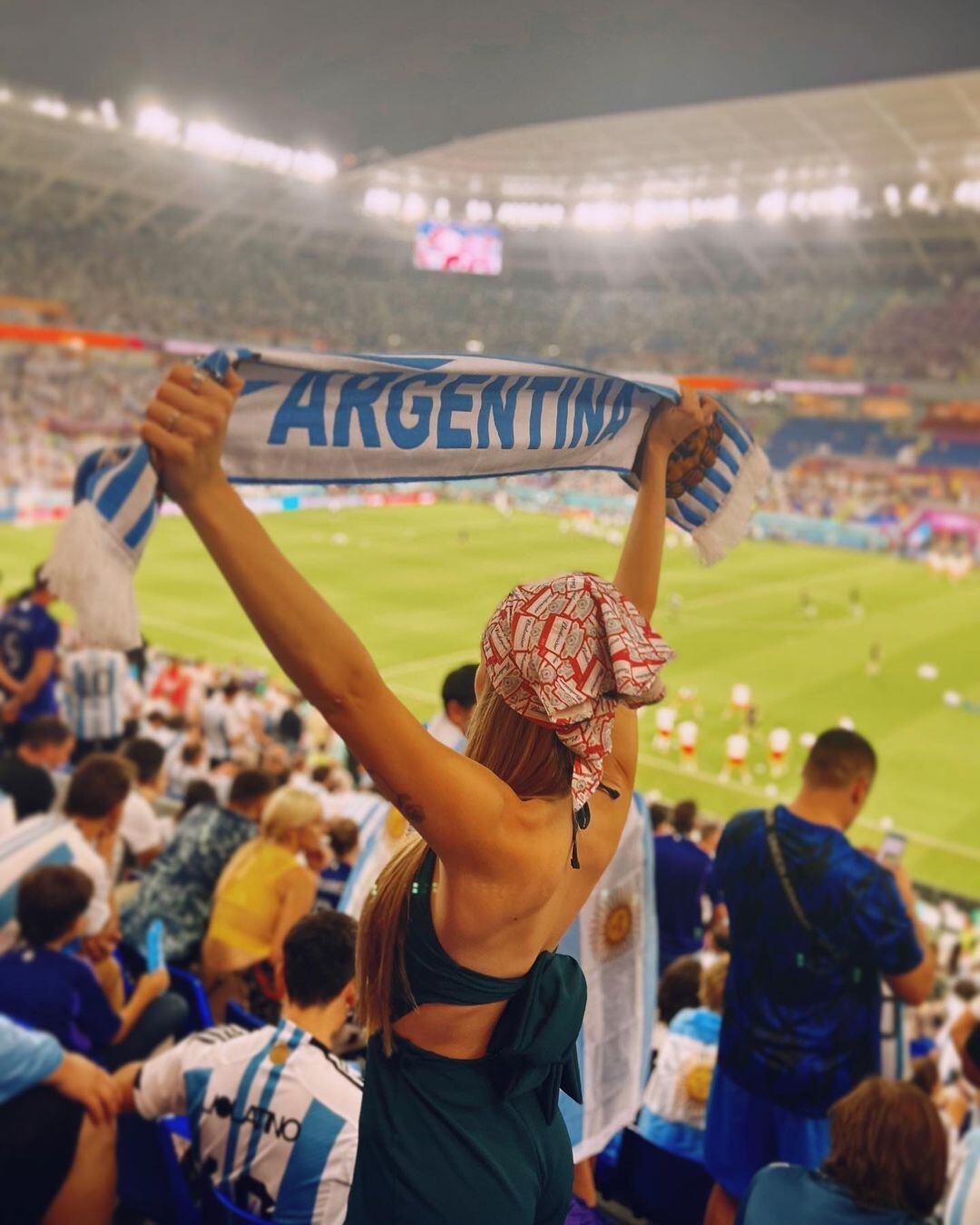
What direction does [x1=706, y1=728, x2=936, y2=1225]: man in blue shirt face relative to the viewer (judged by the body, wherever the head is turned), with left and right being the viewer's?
facing away from the viewer and to the right of the viewer

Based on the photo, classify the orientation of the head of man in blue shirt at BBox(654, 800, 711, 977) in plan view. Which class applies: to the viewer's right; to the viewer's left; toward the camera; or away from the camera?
away from the camera

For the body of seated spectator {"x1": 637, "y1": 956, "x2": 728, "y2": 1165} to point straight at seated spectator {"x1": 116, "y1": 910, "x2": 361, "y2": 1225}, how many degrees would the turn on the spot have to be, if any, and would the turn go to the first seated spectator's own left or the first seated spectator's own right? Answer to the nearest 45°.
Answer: approximately 135° to the first seated spectator's own left

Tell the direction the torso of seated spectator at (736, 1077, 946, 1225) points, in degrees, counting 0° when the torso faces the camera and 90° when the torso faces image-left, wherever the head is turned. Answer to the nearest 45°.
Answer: approximately 225°

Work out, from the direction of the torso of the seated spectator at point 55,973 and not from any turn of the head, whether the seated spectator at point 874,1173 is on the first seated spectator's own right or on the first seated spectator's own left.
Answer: on the first seated spectator's own right

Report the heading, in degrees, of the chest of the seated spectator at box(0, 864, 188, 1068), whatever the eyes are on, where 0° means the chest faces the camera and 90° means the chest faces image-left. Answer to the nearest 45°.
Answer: approximately 225°

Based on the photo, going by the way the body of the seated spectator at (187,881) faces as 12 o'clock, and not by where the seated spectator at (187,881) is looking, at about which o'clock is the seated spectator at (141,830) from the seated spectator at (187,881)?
the seated spectator at (141,830) is roughly at 10 o'clock from the seated spectator at (187,881).

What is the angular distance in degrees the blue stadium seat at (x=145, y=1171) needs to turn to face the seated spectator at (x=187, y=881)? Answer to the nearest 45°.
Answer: approximately 45° to its left

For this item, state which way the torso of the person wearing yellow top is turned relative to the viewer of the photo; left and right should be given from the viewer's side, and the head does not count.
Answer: facing away from the viewer and to the right of the viewer

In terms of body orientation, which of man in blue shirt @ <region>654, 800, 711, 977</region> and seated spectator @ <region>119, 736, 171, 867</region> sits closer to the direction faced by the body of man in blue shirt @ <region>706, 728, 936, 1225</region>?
the man in blue shirt

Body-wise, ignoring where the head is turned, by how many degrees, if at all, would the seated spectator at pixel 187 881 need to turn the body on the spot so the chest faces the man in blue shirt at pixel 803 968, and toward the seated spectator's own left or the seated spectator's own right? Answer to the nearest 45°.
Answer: approximately 90° to the seated spectator's own right

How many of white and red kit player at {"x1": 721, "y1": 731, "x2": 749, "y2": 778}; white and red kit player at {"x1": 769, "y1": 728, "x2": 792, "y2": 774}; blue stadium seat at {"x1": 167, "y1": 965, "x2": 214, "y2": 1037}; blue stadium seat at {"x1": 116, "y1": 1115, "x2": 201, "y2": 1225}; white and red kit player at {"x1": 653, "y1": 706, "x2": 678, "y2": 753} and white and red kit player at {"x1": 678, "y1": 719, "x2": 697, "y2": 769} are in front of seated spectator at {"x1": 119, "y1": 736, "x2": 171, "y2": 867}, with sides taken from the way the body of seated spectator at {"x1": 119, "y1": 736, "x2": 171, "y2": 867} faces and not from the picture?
4

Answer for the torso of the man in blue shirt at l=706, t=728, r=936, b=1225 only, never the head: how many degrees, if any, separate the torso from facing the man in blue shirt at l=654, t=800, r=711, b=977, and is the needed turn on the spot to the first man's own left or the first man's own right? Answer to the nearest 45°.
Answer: approximately 45° to the first man's own left

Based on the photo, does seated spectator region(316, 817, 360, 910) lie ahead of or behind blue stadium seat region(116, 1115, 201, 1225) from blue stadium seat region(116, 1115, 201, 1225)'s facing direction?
ahead
